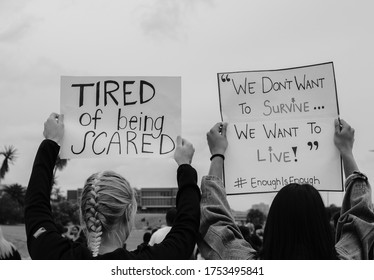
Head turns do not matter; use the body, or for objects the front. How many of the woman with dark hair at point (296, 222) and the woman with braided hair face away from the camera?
2

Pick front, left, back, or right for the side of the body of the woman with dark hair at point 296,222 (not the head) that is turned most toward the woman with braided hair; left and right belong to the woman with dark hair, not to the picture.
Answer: left

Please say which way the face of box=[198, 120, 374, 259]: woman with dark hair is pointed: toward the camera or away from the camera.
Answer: away from the camera

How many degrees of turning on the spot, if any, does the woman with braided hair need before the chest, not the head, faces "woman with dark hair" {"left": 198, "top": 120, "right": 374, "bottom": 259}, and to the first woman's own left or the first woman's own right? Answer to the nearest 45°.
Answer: approximately 90° to the first woman's own right

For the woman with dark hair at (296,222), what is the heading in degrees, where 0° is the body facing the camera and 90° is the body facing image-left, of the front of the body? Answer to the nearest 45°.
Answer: approximately 180°

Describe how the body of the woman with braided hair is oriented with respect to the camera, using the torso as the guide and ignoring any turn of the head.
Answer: away from the camera
